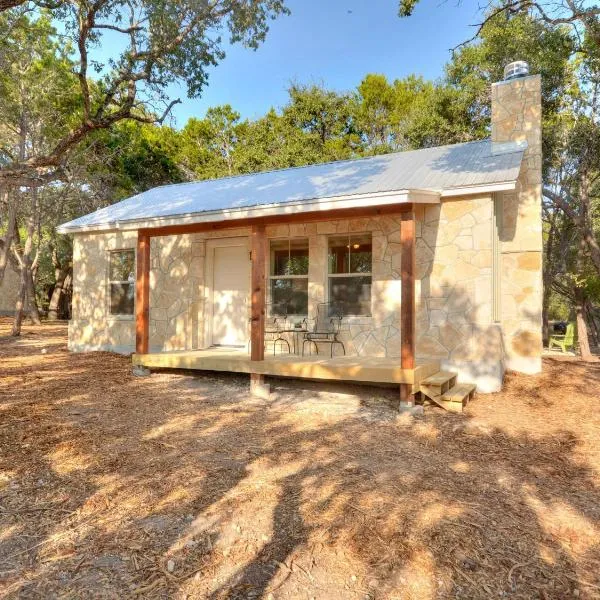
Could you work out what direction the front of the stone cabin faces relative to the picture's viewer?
facing the viewer and to the left of the viewer

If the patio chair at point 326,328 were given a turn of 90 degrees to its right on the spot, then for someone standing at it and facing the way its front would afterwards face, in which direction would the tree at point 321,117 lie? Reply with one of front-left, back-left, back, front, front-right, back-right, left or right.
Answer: front-right

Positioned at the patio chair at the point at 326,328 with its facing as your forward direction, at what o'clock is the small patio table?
The small patio table is roughly at 2 o'clock from the patio chair.

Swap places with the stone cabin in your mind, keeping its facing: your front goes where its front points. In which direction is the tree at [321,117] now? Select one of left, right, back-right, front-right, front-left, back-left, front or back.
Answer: back-right

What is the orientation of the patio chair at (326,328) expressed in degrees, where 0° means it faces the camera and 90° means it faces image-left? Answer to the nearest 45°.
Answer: approximately 45°
